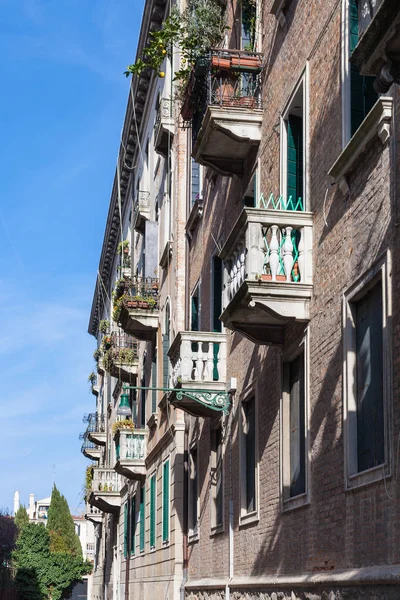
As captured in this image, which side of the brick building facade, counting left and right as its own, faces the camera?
left
